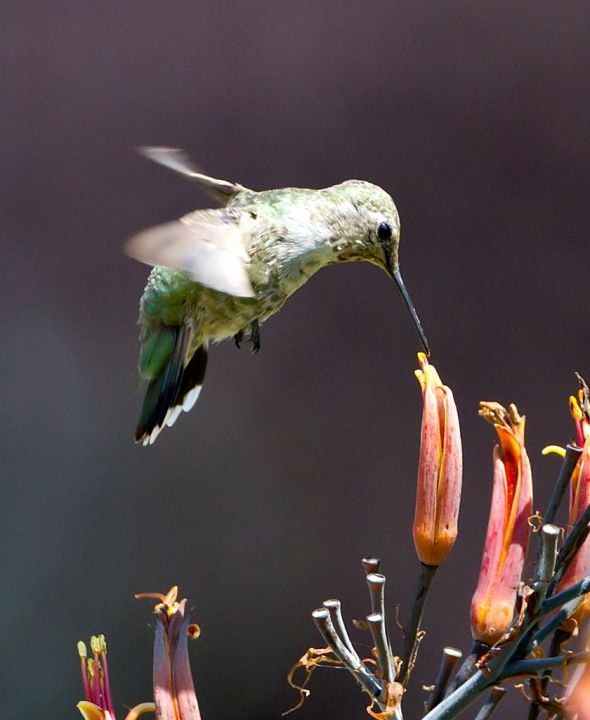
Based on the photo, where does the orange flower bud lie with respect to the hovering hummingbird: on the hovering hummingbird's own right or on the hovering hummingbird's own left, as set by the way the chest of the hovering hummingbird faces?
on the hovering hummingbird's own right

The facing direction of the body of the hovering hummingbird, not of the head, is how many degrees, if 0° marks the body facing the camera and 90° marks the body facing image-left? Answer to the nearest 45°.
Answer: approximately 270°

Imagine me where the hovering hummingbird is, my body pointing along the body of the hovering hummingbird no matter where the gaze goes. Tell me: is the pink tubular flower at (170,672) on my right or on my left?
on my right
